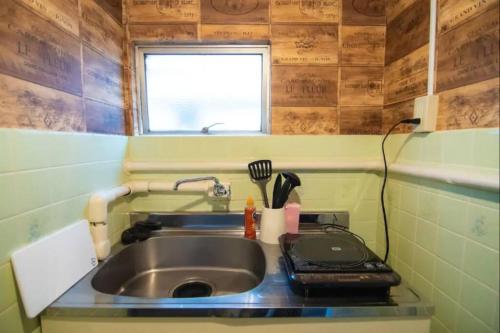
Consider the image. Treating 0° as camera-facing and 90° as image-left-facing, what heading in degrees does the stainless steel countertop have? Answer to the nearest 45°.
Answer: approximately 0°

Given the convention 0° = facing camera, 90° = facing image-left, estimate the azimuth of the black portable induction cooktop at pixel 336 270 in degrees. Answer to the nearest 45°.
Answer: approximately 0°
